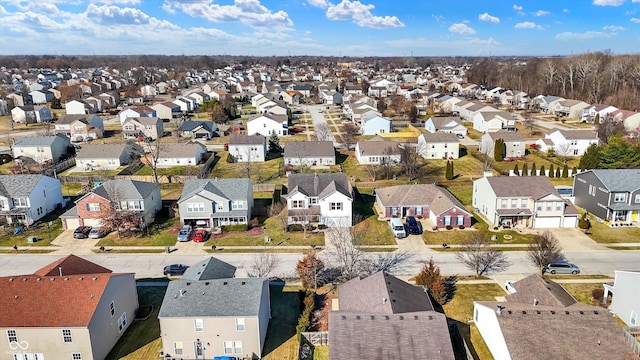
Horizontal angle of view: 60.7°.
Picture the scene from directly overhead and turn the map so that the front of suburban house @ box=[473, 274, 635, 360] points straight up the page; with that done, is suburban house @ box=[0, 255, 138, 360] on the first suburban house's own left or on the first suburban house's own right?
on the first suburban house's own left

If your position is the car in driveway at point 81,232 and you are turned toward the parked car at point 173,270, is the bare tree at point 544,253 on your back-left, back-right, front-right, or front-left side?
front-left

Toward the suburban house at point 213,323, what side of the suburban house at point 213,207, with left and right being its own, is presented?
front

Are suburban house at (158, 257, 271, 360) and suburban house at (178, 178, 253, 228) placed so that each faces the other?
yes

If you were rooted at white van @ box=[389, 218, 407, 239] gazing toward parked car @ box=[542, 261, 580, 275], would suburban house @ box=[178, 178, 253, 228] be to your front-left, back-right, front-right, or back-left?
back-right

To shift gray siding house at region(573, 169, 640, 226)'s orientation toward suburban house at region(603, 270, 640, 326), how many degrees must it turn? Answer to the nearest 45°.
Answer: approximately 45° to its right

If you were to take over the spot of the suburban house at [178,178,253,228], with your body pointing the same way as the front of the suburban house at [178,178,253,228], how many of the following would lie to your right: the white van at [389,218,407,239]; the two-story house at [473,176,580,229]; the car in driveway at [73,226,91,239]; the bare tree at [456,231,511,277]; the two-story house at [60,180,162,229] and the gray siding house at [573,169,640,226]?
2

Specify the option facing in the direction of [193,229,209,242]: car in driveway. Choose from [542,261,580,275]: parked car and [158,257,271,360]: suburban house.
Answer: the suburban house

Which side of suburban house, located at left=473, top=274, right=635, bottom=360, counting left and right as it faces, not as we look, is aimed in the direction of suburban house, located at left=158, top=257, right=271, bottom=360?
left

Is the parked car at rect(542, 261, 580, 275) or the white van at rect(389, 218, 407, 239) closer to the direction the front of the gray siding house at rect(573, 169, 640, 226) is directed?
the parked car

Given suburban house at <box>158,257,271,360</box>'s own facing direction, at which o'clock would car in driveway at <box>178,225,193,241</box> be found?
The car in driveway is roughly at 12 o'clock from the suburban house.

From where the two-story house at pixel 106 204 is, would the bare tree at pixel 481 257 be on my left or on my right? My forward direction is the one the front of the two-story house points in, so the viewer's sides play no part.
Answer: on my left

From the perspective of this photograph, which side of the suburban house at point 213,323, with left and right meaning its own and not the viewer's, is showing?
back

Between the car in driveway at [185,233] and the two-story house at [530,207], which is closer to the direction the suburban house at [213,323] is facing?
the car in driveway

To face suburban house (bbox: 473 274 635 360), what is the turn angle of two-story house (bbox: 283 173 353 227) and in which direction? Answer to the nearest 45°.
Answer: approximately 45° to its left

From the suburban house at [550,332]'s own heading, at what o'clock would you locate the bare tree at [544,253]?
The bare tree is roughly at 12 o'clock from the suburban house.

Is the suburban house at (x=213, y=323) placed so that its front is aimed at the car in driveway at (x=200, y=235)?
yes

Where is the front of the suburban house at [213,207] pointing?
toward the camera

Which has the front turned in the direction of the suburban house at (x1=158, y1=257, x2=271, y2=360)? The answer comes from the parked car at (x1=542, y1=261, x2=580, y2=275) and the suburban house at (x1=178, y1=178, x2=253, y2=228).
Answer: the suburban house at (x1=178, y1=178, x2=253, y2=228)

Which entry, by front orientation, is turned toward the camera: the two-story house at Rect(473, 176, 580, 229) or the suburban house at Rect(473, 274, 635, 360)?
the two-story house

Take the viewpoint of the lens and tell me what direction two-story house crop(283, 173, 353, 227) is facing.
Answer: facing the viewer
